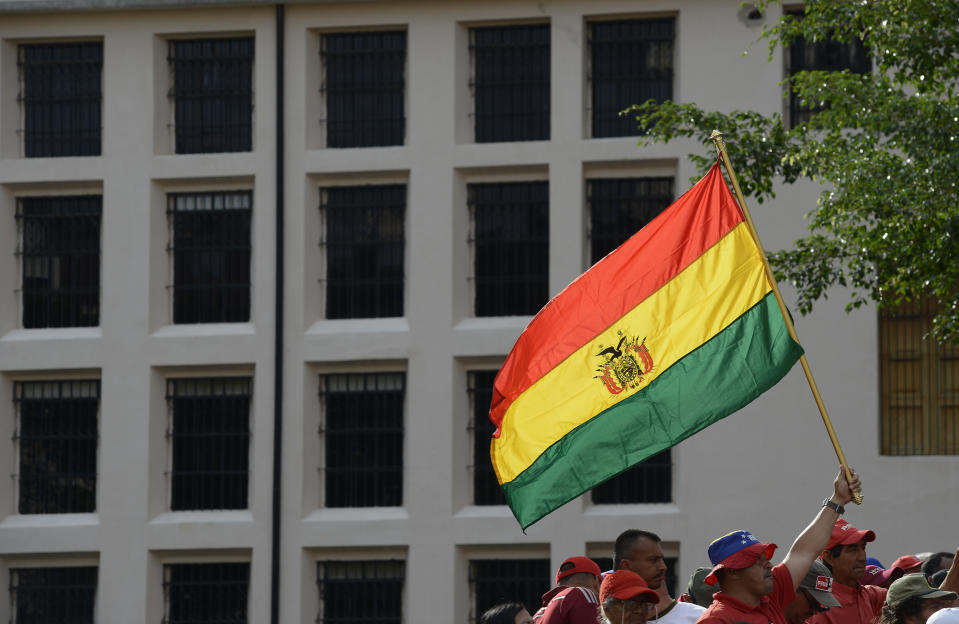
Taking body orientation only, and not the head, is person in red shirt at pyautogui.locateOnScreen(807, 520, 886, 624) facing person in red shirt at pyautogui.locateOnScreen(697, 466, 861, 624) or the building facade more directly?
the person in red shirt

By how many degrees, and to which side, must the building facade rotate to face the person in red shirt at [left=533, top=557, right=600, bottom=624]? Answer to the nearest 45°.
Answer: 0° — it already faces them

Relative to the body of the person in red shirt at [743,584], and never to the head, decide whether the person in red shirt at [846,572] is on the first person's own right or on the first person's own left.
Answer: on the first person's own left

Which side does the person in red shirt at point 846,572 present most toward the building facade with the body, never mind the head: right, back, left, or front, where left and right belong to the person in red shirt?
back

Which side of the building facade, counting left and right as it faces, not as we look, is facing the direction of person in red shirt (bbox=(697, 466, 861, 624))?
front

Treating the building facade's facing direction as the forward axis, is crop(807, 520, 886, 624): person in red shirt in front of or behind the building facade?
in front
